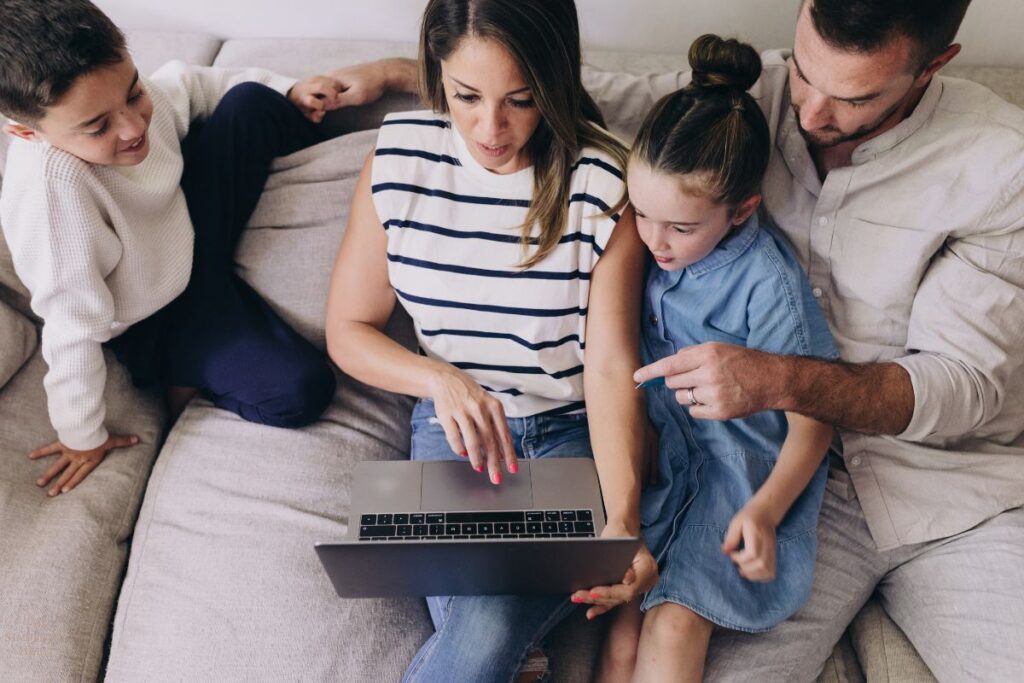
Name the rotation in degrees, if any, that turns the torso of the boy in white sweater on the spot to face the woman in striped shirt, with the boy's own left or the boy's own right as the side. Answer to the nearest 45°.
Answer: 0° — they already face them

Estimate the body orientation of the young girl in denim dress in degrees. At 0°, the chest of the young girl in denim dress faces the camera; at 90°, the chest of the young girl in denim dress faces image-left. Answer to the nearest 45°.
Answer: approximately 45°

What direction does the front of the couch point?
toward the camera

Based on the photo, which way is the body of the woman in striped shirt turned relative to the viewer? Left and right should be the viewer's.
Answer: facing the viewer

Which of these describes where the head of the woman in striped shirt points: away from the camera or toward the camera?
toward the camera

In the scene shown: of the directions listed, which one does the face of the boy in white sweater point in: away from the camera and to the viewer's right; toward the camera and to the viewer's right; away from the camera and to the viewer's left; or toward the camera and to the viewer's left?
toward the camera and to the viewer's right

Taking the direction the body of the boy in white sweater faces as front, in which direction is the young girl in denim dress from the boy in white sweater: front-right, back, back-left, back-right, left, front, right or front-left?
front

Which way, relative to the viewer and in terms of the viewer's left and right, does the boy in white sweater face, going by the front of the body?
facing the viewer and to the right of the viewer

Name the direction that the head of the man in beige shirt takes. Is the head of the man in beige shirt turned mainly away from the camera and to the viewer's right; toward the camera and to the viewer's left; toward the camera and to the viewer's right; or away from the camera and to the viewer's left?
toward the camera and to the viewer's left

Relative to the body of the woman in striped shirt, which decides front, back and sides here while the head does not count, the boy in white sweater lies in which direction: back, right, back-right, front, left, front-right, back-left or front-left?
right

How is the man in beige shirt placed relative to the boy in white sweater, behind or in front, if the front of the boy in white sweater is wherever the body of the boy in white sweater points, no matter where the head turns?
in front

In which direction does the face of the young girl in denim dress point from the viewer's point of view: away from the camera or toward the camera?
toward the camera

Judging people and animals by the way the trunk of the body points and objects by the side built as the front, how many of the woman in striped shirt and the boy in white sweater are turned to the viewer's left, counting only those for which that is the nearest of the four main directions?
0
